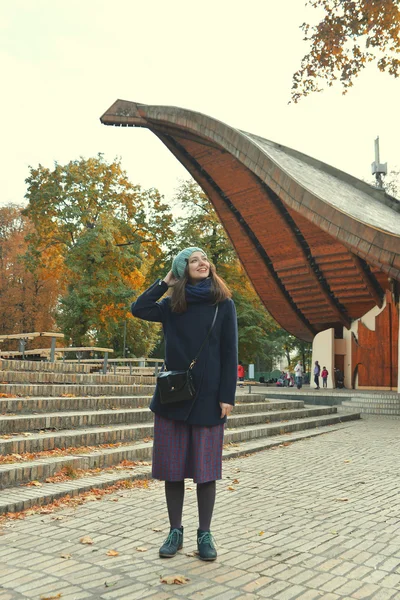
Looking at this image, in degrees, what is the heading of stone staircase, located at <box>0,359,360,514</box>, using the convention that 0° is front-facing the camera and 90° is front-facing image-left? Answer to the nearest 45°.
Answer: approximately 315°

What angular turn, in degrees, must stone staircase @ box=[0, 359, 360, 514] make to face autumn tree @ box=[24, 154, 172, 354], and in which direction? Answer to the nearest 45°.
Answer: approximately 135° to its left

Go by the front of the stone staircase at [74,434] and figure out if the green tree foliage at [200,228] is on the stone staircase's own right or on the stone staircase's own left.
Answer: on the stone staircase's own left

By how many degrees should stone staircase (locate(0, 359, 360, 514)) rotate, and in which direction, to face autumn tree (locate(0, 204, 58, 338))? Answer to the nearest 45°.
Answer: approximately 135° to its left

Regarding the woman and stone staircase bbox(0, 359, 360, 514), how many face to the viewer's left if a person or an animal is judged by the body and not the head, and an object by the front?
0

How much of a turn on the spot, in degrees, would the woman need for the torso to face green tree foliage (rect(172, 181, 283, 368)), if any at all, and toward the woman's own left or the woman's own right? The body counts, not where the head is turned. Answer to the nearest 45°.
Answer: approximately 180°

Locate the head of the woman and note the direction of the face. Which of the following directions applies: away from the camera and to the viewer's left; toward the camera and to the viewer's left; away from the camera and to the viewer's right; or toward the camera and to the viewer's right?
toward the camera and to the viewer's right

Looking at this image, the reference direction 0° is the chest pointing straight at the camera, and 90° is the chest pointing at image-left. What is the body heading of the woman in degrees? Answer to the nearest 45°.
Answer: approximately 0°

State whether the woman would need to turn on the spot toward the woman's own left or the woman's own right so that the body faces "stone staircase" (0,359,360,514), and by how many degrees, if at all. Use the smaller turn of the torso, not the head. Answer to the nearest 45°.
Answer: approximately 180°
